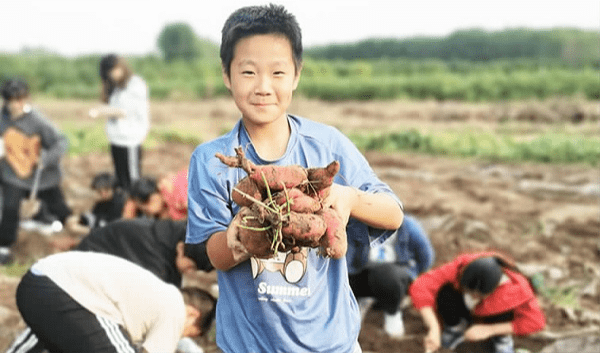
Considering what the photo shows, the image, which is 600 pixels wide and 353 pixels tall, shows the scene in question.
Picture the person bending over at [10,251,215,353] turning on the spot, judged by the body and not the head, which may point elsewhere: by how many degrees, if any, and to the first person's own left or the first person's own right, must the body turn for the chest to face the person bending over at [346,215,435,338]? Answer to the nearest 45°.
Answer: approximately 45° to the first person's own left

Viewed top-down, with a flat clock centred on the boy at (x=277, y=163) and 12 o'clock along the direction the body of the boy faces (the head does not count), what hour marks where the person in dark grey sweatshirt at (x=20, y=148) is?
The person in dark grey sweatshirt is roughly at 5 o'clock from the boy.

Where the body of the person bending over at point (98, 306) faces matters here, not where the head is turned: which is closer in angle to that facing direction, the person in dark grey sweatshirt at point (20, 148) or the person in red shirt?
the person in red shirt

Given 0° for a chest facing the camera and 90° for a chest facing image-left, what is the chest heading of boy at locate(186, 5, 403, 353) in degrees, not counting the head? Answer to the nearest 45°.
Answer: approximately 0°

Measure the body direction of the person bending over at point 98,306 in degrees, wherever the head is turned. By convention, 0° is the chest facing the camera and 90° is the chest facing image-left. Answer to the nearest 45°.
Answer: approximately 270°

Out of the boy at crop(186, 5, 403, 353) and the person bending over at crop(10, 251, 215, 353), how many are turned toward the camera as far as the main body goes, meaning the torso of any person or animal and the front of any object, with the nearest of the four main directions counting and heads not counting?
1

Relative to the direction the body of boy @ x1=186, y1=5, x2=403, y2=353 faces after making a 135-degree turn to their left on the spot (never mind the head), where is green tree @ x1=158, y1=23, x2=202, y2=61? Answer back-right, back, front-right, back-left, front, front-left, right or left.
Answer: front-left

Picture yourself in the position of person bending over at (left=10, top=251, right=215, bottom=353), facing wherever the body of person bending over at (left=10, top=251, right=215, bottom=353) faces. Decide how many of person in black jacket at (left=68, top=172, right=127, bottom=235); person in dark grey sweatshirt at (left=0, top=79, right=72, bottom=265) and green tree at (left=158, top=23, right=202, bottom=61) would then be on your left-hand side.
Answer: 3
